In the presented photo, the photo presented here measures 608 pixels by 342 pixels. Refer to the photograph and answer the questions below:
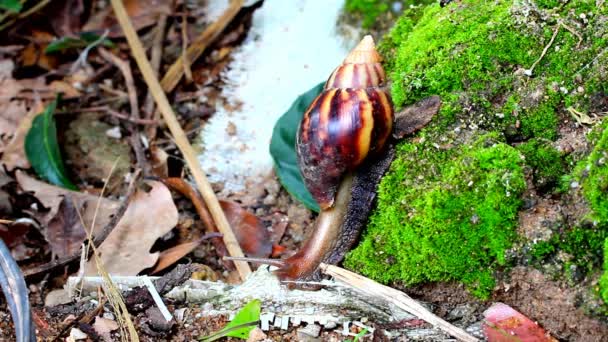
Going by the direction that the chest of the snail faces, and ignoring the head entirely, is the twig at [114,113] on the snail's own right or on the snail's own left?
on the snail's own right

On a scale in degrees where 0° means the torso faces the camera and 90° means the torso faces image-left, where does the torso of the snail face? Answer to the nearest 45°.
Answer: approximately 45°

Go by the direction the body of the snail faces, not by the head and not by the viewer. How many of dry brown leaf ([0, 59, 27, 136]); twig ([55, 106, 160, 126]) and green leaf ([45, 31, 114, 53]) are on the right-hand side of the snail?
3

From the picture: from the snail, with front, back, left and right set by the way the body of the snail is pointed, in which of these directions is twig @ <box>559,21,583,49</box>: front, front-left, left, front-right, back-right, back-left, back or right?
back-left

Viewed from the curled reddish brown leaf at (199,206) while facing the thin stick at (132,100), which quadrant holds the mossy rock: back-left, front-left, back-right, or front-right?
back-right

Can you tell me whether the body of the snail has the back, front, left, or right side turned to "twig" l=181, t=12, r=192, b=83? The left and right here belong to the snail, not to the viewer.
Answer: right

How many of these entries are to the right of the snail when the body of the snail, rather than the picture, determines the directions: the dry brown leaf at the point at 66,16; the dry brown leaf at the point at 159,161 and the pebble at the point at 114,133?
3

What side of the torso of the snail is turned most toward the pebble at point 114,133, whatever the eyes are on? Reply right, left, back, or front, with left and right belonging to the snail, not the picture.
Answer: right

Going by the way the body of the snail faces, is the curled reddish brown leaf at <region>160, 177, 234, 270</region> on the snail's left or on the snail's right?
on the snail's right

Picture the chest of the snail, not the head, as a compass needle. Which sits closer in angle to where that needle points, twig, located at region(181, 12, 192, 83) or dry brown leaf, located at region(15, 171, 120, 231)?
the dry brown leaf

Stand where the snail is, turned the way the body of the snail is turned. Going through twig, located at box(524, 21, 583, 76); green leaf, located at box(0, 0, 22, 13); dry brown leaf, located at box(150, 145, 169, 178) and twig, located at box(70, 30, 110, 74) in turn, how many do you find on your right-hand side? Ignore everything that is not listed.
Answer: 3

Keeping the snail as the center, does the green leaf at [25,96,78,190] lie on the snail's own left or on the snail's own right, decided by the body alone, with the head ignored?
on the snail's own right
